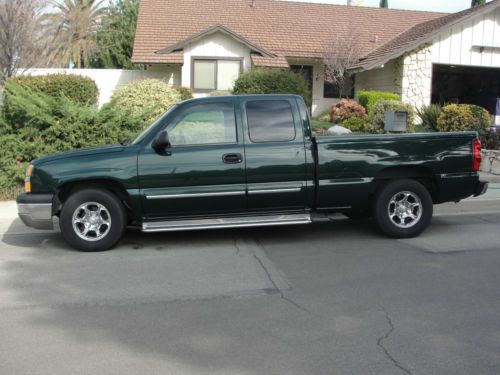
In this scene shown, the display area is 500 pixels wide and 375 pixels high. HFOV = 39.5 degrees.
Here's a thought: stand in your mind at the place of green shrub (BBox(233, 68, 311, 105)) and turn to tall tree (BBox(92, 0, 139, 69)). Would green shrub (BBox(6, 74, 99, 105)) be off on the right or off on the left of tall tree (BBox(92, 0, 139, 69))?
left

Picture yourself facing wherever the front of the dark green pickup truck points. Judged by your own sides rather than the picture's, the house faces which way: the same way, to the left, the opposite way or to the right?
to the left

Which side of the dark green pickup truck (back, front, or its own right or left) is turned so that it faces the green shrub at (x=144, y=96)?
right

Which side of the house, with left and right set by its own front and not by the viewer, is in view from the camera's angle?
front

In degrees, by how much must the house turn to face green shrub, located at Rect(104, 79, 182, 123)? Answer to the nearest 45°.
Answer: approximately 45° to its right

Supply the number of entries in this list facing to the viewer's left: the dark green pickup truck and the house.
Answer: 1

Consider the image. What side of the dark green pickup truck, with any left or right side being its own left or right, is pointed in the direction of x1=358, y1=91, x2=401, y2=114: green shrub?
right

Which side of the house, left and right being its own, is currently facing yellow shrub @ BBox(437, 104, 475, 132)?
front

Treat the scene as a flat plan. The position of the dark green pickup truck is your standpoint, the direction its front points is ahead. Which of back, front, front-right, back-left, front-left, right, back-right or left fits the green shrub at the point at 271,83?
right

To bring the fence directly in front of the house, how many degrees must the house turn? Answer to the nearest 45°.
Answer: approximately 90° to its right

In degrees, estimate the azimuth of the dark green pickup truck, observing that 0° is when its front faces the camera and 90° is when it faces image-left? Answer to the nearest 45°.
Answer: approximately 90°

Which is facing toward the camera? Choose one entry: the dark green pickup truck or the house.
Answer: the house
